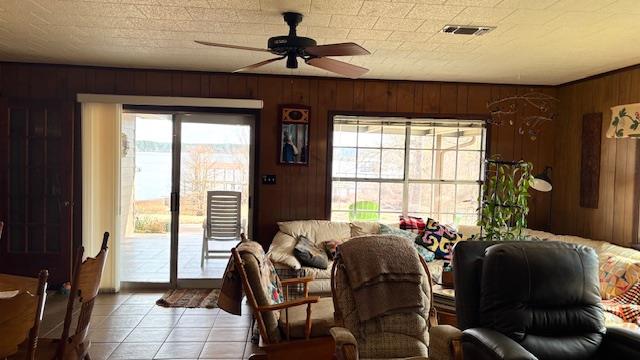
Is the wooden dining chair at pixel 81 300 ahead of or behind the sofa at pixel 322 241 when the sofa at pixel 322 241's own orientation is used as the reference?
ahead

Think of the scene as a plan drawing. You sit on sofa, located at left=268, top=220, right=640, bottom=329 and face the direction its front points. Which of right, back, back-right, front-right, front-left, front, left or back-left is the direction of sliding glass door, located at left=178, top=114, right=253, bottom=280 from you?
right

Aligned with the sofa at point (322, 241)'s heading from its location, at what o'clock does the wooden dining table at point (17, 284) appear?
The wooden dining table is roughly at 1 o'clock from the sofa.

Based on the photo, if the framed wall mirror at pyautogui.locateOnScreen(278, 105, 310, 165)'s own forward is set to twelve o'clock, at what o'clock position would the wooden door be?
The wooden door is roughly at 3 o'clock from the framed wall mirror.

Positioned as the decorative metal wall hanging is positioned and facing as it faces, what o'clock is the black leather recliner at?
The black leather recliner is roughly at 12 o'clock from the decorative metal wall hanging.

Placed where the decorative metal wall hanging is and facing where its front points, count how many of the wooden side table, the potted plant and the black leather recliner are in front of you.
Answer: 3

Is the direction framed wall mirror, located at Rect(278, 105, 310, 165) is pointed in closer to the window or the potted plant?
the potted plant

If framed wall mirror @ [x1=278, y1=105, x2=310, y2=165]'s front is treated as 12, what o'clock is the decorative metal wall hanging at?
The decorative metal wall hanging is roughly at 9 o'clock from the framed wall mirror.

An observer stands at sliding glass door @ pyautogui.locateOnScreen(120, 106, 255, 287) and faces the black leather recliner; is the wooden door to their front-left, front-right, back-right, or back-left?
back-right

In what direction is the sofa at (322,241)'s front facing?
toward the camera

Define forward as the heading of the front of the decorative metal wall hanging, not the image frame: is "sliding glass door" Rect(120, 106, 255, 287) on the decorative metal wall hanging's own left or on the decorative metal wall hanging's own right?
on the decorative metal wall hanging's own right

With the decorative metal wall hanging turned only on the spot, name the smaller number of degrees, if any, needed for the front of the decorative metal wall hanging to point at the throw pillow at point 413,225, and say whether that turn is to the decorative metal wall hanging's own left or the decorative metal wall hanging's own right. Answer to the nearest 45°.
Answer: approximately 45° to the decorative metal wall hanging's own right

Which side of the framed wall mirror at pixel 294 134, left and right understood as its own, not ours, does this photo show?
front
